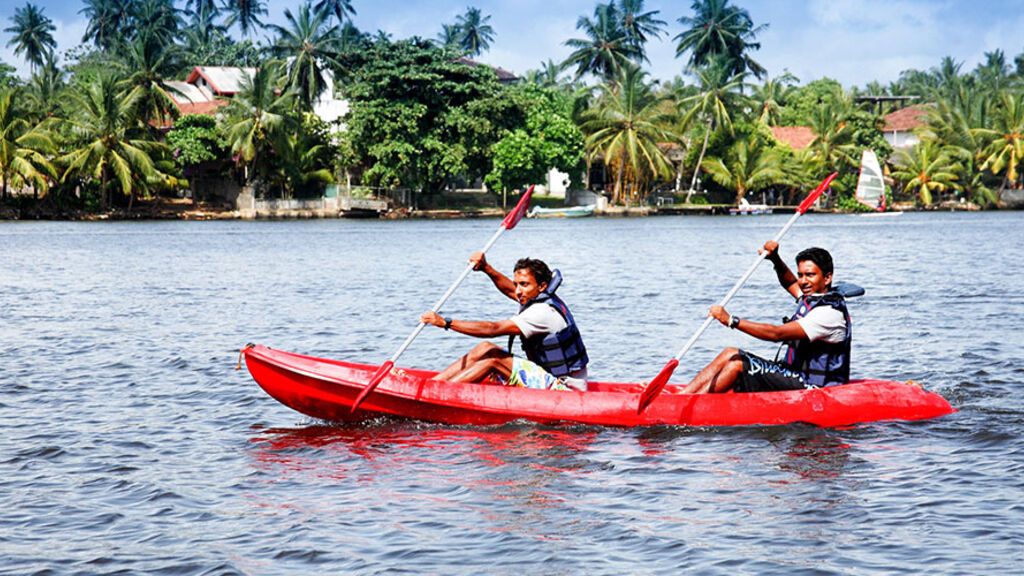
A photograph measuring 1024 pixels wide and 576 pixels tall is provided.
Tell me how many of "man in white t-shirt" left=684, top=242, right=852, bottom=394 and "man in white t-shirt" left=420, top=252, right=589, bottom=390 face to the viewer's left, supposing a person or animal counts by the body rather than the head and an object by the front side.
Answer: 2

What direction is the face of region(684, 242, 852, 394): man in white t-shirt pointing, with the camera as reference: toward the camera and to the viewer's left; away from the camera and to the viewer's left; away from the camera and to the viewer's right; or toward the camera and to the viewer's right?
toward the camera and to the viewer's left

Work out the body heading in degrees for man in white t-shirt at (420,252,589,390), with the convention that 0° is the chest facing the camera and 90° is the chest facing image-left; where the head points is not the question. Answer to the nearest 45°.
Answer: approximately 90°

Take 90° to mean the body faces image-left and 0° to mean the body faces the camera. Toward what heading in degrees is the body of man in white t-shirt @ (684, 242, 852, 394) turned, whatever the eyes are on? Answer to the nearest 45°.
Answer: approximately 90°

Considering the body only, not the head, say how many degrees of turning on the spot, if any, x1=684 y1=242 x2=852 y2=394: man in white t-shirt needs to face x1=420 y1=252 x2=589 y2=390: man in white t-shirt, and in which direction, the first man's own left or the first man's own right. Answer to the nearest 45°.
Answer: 0° — they already face them

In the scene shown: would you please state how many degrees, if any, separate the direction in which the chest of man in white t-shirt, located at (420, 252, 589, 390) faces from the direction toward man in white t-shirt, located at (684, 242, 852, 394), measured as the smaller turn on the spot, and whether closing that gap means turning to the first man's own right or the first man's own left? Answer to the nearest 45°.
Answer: approximately 180°
